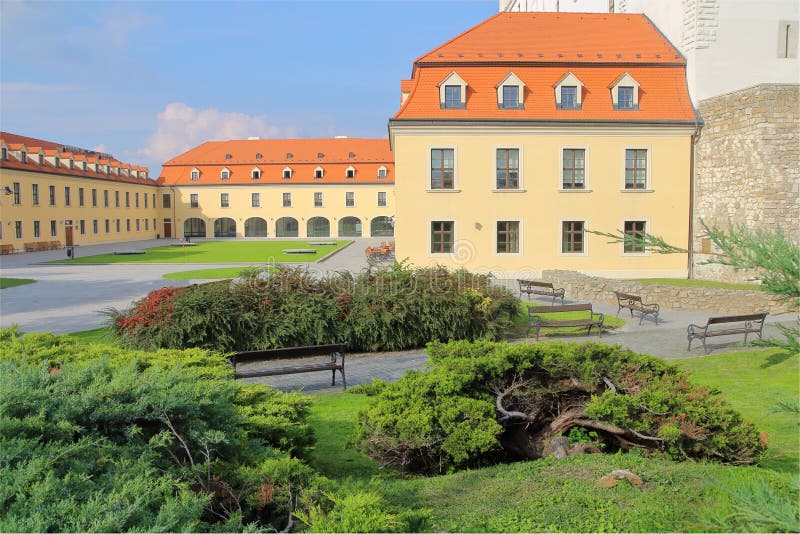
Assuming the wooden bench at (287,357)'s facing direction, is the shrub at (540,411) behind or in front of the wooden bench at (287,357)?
behind

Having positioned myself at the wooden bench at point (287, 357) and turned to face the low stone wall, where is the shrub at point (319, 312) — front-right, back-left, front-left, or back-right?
front-left

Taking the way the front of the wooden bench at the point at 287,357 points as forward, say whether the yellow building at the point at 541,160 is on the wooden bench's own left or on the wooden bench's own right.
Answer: on the wooden bench's own right

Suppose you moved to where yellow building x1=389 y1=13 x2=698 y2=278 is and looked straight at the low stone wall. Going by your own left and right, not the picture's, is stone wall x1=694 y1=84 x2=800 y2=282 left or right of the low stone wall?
left

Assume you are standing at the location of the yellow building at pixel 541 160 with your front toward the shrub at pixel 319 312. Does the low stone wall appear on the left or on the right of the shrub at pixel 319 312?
left

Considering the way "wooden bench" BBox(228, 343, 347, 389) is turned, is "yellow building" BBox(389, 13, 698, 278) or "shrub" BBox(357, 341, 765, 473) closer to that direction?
the yellow building
